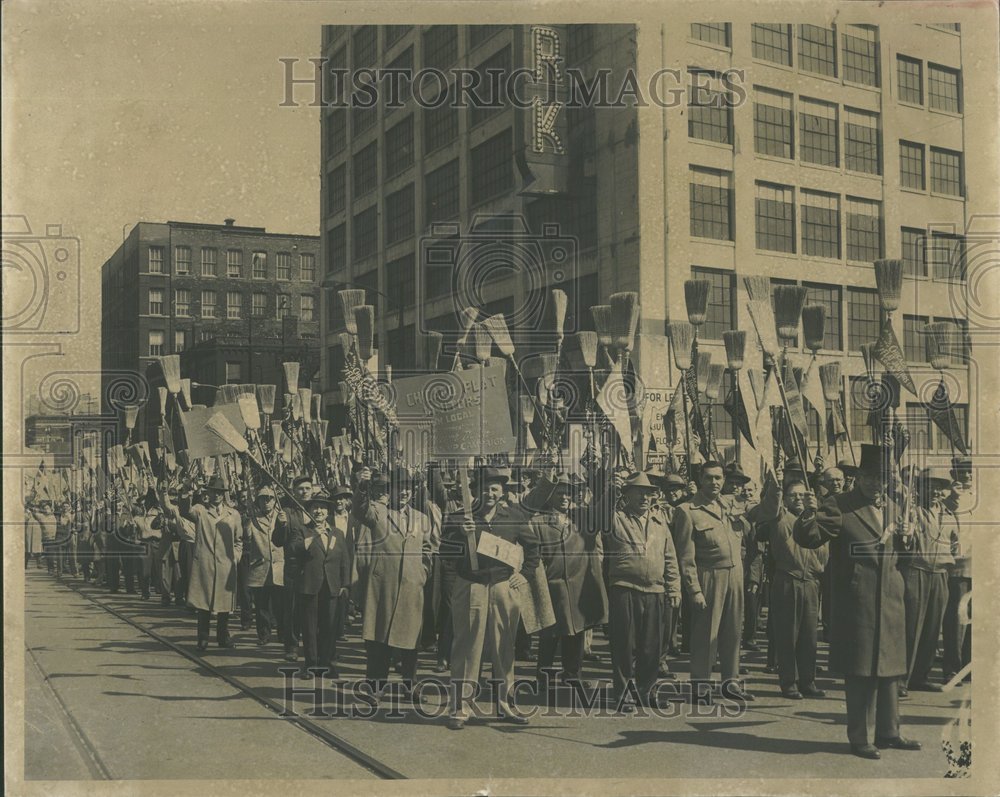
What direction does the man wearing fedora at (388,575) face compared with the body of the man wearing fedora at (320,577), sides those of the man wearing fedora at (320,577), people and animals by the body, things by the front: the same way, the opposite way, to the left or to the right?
the same way

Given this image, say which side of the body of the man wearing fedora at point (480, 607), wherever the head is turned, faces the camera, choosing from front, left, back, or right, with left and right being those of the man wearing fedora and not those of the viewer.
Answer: front

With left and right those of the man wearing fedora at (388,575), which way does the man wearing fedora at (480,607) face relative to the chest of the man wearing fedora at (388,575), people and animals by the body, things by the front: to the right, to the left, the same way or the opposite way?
the same way

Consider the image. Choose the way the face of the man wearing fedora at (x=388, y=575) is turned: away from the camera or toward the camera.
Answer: toward the camera

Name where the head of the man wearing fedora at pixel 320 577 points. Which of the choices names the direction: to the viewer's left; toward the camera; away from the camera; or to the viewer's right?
toward the camera

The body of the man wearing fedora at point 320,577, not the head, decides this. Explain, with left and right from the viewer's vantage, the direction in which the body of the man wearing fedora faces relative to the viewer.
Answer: facing the viewer

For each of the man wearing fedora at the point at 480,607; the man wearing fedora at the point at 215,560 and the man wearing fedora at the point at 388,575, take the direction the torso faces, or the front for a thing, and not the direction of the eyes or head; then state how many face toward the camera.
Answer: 3

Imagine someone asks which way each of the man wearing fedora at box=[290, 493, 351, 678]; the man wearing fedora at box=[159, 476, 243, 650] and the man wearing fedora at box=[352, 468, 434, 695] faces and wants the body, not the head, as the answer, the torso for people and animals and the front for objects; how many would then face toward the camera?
3

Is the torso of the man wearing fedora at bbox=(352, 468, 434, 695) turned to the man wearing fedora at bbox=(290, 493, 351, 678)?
no
